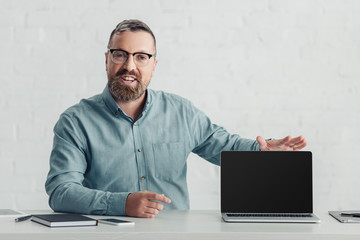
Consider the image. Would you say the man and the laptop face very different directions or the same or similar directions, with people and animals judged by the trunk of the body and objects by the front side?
same or similar directions

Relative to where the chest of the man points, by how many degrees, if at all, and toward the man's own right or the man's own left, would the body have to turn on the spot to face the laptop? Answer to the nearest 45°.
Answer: approximately 45° to the man's own left

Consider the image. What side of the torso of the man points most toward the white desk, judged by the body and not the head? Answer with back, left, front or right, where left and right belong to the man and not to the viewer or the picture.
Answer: front

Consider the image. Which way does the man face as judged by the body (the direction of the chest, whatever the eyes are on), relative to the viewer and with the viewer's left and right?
facing the viewer

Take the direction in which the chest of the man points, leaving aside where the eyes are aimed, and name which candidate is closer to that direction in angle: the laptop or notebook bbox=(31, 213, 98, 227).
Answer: the notebook

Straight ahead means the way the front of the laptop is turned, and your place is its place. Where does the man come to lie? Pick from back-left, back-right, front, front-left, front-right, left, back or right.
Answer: back-right

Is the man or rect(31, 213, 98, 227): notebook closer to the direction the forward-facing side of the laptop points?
the notebook

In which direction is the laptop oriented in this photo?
toward the camera
